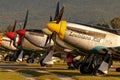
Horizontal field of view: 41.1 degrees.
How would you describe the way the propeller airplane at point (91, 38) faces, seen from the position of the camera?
facing to the left of the viewer
